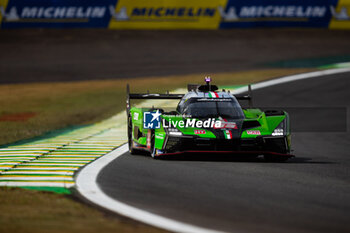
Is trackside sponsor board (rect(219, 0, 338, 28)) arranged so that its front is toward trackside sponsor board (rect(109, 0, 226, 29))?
no

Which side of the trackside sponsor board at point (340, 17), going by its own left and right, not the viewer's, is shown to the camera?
front

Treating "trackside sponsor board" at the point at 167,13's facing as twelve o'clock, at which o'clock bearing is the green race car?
The green race car is roughly at 12 o'clock from the trackside sponsor board.

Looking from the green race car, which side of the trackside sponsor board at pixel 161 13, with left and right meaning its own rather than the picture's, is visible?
front

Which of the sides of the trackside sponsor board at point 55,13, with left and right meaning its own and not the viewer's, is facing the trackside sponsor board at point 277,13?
left

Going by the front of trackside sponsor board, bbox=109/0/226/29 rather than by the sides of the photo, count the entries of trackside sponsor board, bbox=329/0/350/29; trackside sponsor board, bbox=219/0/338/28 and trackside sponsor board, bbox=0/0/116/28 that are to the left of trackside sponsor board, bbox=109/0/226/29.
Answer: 2

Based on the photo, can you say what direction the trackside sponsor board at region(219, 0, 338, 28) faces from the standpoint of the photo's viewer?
facing the viewer

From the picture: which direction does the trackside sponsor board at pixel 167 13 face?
toward the camera

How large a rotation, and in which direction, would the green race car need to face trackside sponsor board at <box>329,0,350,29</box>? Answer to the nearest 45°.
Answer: approximately 180°

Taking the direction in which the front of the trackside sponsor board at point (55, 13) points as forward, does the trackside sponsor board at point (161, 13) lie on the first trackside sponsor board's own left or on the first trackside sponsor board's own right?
on the first trackside sponsor board's own left

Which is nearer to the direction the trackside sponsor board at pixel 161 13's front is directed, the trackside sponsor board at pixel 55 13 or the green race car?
the green race car

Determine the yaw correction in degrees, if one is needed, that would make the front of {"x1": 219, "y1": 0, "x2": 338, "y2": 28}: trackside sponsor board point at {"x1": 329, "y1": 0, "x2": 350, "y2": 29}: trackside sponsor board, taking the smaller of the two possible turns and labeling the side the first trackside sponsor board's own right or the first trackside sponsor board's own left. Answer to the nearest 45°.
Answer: approximately 90° to the first trackside sponsor board's own left

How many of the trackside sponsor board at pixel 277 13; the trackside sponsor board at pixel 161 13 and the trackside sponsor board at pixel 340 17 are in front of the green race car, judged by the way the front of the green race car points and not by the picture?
0
